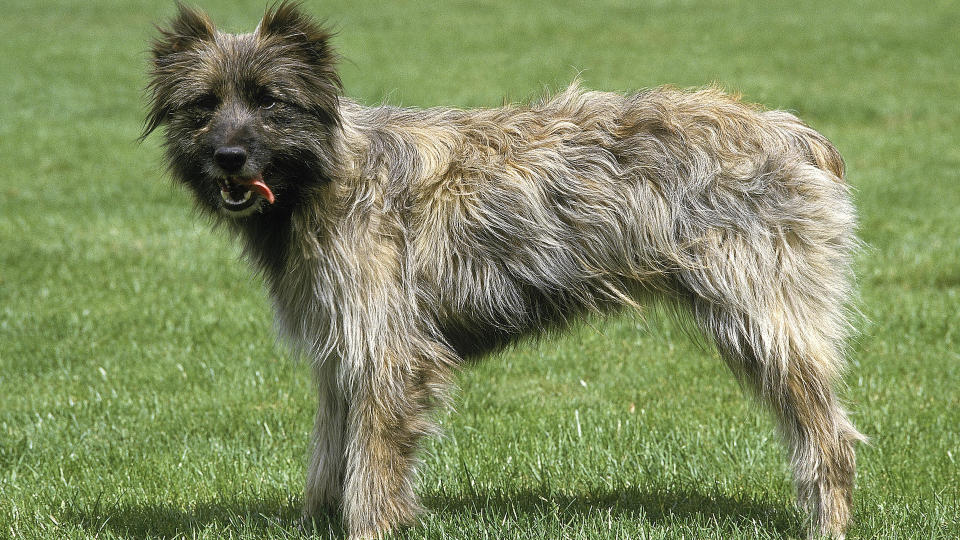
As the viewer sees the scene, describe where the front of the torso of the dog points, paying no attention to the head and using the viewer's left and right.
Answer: facing to the left of the viewer
